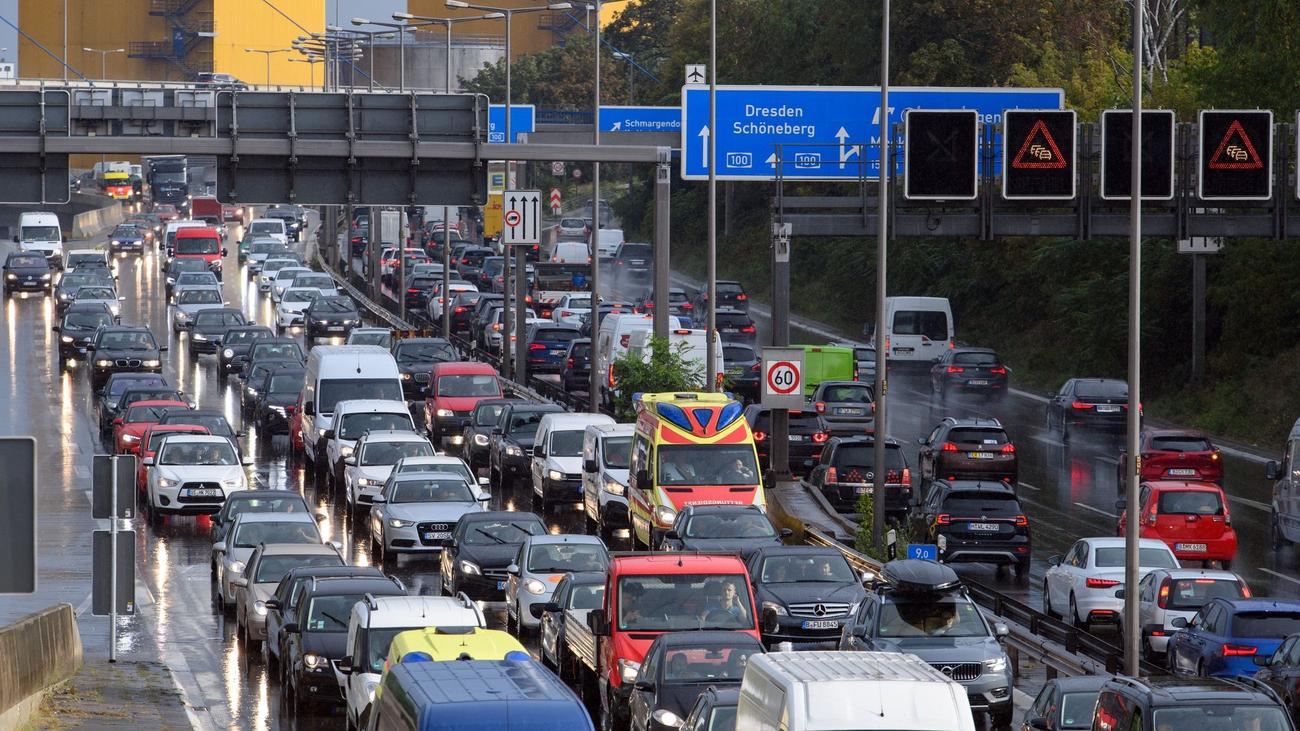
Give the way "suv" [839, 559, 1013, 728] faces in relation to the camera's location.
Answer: facing the viewer

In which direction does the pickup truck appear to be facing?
toward the camera

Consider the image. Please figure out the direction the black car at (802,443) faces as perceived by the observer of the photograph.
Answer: facing away from the viewer

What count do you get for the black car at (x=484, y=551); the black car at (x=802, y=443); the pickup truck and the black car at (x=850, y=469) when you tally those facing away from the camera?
2

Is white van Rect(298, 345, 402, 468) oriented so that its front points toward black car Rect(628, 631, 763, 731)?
yes

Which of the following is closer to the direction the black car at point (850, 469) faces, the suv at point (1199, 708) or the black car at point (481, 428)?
the black car

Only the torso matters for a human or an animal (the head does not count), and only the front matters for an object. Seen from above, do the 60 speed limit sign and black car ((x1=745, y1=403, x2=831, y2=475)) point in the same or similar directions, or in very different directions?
very different directions

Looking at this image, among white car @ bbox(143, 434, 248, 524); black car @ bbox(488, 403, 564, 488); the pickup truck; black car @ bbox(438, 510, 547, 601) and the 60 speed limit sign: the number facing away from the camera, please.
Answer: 0

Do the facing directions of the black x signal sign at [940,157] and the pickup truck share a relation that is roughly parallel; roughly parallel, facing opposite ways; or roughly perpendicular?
roughly parallel

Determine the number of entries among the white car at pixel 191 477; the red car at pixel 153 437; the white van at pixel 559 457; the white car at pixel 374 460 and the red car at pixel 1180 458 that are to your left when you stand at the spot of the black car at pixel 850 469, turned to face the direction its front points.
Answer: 4

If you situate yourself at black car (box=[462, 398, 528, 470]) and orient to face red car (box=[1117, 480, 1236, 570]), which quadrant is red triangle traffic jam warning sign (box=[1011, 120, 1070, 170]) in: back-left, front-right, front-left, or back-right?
front-left

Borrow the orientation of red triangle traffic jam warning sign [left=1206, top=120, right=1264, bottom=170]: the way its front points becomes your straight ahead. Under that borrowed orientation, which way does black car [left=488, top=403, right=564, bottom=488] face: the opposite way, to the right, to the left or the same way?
the same way

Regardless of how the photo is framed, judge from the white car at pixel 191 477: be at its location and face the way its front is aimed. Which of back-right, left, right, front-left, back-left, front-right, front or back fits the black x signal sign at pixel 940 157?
left

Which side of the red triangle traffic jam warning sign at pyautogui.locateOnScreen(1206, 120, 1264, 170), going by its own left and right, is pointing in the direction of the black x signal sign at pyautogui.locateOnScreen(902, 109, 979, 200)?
right

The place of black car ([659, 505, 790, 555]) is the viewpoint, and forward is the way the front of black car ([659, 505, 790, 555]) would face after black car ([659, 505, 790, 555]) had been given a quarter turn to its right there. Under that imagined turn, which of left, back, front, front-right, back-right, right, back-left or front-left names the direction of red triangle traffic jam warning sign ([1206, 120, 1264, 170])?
back-right

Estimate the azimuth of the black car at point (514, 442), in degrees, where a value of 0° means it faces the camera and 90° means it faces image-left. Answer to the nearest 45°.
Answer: approximately 0°

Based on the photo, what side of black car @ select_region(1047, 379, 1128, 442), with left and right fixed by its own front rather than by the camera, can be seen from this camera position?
back

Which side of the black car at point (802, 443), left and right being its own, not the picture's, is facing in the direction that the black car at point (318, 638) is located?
back

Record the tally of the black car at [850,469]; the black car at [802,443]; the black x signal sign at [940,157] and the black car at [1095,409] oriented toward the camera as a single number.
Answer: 1
